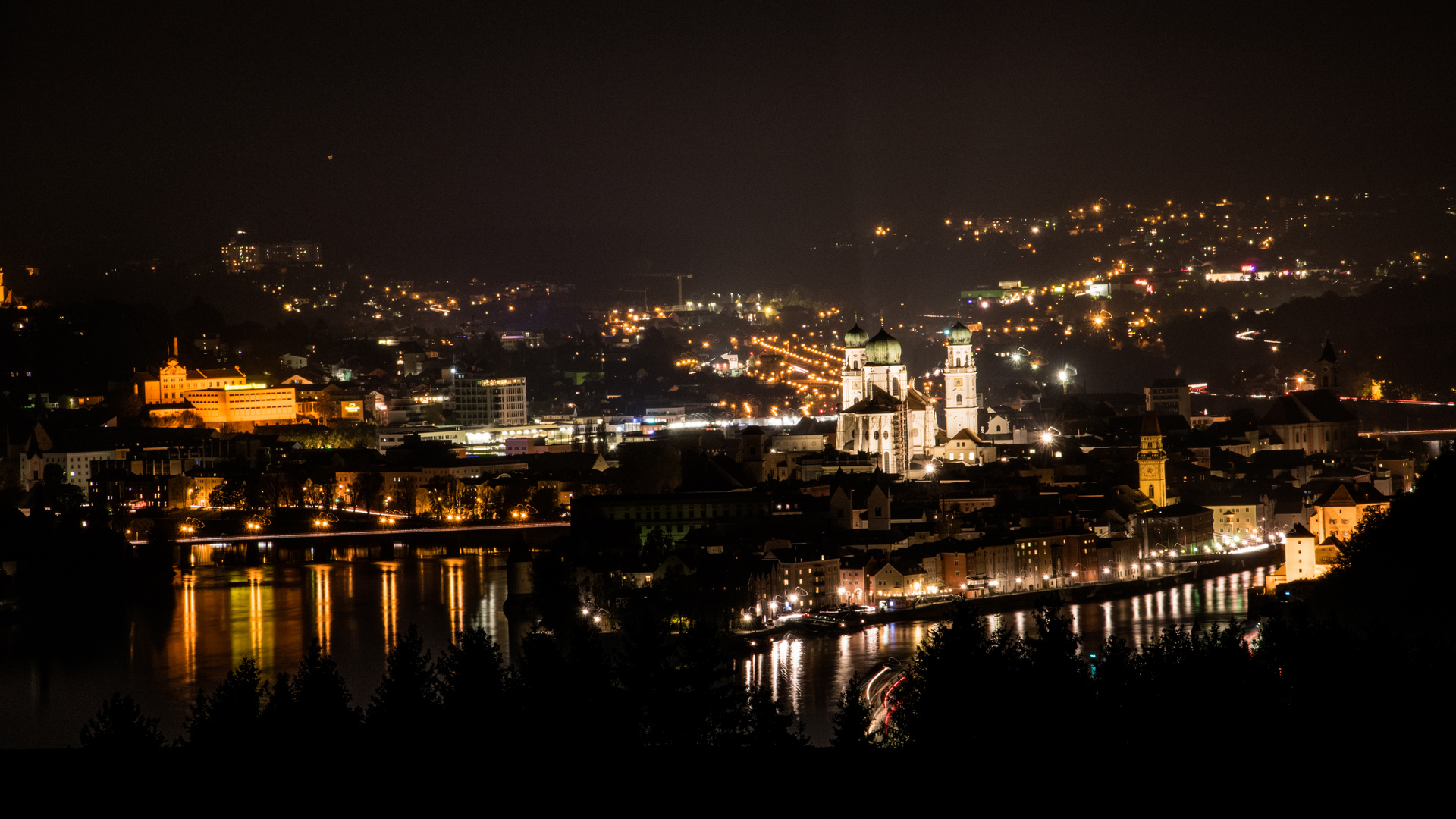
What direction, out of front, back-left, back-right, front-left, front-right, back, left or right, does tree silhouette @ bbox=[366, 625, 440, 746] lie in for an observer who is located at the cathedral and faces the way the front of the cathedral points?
back

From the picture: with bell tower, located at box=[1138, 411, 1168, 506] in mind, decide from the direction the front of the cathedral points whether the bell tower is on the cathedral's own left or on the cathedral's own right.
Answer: on the cathedral's own right

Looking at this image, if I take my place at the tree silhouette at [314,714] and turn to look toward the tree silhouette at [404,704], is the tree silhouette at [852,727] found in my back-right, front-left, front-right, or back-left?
front-right

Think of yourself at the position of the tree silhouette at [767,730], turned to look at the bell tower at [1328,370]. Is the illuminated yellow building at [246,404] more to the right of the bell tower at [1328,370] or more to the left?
left

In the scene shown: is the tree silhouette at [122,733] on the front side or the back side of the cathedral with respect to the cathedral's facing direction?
on the back side

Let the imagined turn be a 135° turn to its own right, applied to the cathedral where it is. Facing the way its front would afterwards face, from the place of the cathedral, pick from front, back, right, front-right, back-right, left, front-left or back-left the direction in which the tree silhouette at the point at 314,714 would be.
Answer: front-right

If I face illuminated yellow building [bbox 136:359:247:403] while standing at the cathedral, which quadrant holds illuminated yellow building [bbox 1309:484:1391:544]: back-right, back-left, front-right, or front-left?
back-left
